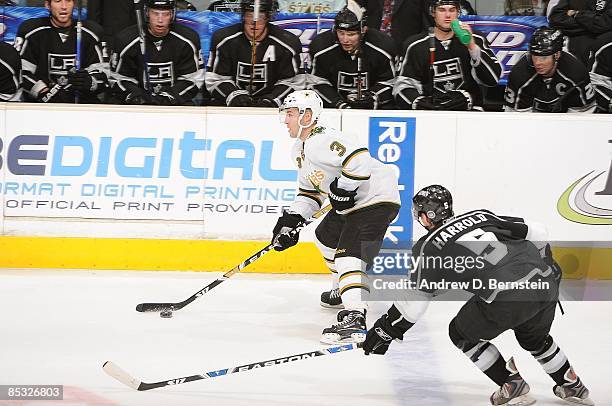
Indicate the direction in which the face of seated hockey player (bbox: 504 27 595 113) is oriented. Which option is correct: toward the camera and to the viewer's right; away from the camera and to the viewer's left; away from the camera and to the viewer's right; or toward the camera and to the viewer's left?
toward the camera and to the viewer's left

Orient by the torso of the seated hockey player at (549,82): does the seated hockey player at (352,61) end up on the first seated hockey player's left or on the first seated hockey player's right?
on the first seated hockey player's right

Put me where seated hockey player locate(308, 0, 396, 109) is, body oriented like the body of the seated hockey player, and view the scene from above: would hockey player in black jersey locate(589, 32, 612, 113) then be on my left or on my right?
on my left

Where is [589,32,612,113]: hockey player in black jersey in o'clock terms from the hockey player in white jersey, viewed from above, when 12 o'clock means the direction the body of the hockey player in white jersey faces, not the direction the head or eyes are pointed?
The hockey player in black jersey is roughly at 6 o'clock from the hockey player in white jersey.

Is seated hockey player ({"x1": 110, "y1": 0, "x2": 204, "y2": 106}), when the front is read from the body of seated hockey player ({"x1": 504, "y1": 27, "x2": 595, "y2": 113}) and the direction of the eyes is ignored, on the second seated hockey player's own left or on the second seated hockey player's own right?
on the second seated hockey player's own right

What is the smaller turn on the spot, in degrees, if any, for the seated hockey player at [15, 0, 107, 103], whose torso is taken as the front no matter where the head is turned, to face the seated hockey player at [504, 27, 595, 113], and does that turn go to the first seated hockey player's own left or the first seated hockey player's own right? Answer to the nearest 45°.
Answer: approximately 90° to the first seated hockey player's own left

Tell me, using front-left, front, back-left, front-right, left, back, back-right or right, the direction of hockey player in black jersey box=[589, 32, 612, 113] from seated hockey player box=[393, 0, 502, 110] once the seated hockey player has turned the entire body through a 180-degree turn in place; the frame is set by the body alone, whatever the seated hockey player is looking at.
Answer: right

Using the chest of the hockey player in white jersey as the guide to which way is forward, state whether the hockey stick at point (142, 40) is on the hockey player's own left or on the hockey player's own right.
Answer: on the hockey player's own right

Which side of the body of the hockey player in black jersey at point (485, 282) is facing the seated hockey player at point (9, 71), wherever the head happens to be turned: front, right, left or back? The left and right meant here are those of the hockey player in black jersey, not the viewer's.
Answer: front

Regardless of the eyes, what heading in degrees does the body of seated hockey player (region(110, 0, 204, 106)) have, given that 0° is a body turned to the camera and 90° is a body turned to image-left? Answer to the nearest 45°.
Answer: approximately 0°

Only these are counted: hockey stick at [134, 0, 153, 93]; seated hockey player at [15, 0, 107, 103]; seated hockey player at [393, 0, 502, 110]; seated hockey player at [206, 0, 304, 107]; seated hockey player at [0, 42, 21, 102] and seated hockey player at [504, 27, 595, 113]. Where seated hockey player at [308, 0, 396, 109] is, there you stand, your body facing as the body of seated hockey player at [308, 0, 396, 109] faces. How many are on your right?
4

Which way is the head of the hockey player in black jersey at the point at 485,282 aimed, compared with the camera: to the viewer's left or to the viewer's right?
to the viewer's left

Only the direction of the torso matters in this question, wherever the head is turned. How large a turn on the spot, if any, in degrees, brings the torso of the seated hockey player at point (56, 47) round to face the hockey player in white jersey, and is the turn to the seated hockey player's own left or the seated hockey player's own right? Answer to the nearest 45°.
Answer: approximately 45° to the seated hockey player's own left

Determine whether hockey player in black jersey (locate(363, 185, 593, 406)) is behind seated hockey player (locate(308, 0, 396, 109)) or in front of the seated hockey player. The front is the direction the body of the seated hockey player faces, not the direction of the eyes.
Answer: in front
